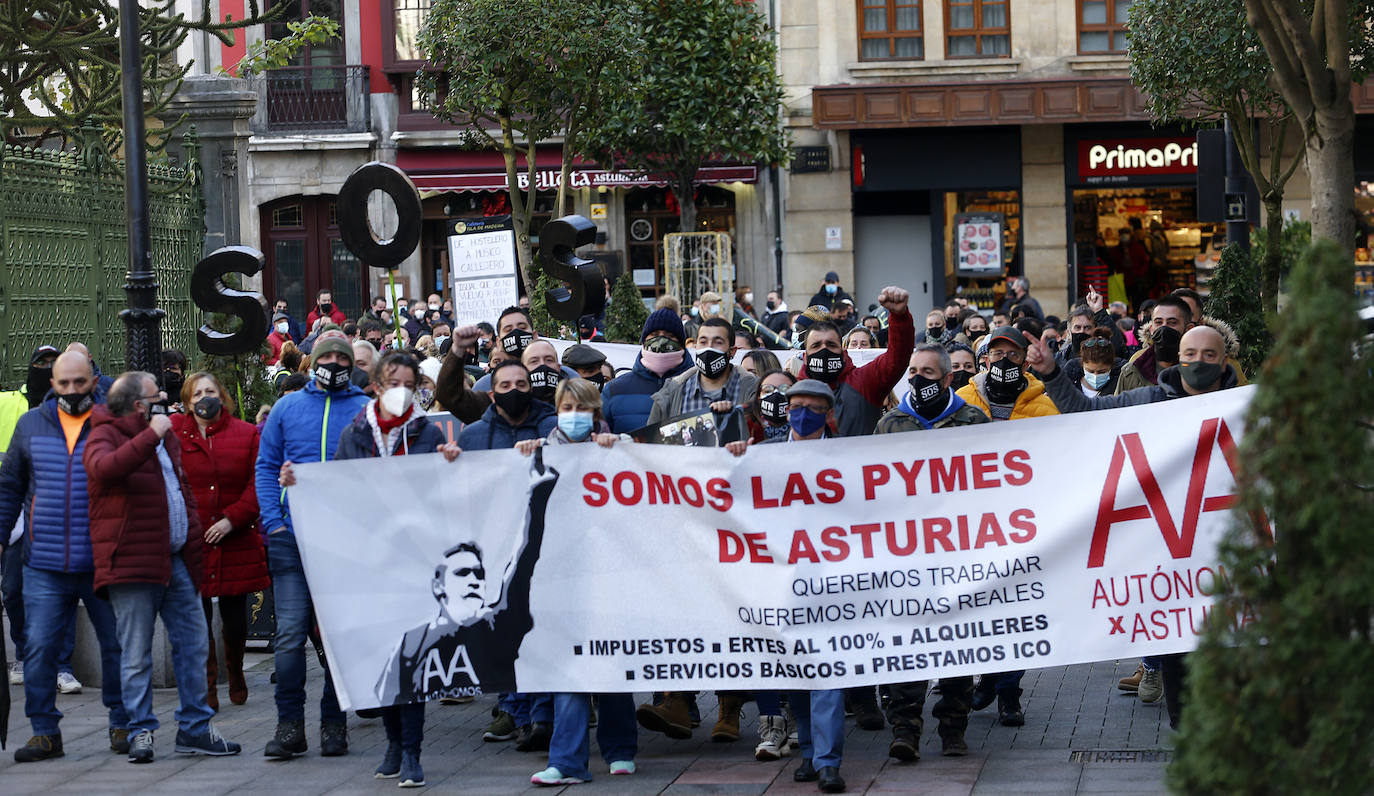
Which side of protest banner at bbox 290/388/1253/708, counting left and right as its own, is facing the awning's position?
back

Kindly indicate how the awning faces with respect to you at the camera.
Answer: facing the viewer

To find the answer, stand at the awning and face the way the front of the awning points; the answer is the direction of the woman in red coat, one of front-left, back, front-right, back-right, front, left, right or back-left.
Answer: front

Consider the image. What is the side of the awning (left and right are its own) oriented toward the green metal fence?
front

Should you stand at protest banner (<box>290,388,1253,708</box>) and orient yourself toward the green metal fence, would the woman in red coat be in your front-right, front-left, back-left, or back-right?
front-left

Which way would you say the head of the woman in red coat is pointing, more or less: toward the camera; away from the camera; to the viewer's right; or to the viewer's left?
toward the camera

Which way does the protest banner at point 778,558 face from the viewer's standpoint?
toward the camera

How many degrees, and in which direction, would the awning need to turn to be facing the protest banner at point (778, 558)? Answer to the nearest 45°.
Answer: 0° — it already faces it

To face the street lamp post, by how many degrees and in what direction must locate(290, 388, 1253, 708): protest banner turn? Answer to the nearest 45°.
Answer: approximately 135° to its right

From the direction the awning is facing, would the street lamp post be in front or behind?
in front

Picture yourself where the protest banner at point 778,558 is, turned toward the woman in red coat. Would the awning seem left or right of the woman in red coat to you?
right

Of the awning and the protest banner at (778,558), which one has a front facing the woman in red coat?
the awning

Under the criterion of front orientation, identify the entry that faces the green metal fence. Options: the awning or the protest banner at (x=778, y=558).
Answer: the awning

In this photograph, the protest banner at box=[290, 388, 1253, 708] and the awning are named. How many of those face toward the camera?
2

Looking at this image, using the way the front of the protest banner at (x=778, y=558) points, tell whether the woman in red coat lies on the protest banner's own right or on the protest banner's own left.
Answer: on the protest banner's own right

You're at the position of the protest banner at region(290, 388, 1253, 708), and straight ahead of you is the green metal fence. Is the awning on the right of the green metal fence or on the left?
right

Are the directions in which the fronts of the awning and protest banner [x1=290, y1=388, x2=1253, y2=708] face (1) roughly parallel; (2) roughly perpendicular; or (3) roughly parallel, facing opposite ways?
roughly parallel
